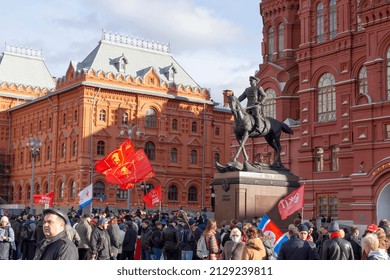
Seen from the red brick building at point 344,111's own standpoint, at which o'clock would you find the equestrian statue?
The equestrian statue is roughly at 11 o'clock from the red brick building.

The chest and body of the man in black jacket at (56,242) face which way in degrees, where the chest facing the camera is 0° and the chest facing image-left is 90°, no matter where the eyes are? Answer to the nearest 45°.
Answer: approximately 45°

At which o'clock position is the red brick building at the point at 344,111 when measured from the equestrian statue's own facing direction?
The red brick building is roughly at 5 o'clock from the equestrian statue.

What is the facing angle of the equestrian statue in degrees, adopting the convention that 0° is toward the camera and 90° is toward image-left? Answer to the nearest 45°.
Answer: approximately 45°
